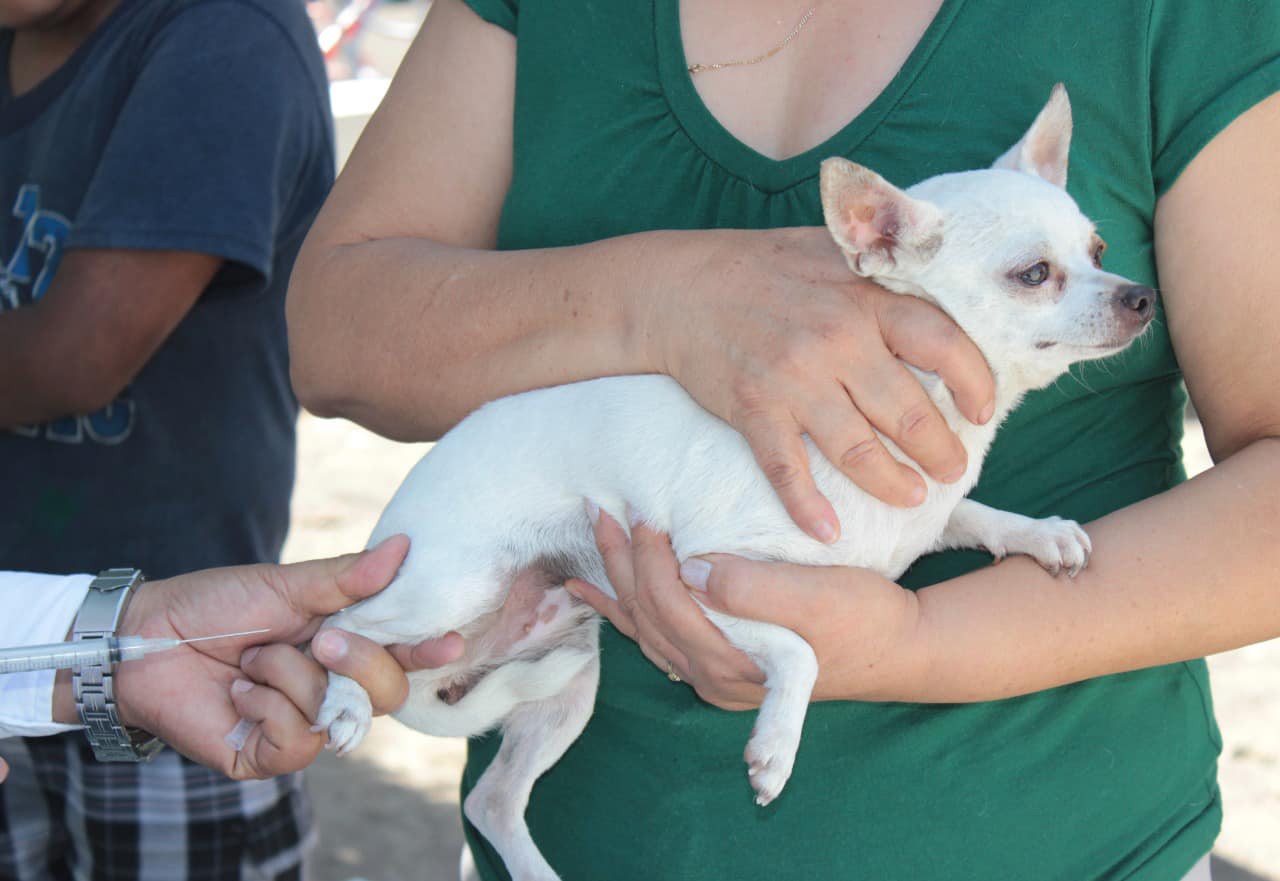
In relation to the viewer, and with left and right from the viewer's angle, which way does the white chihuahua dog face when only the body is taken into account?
facing to the right of the viewer

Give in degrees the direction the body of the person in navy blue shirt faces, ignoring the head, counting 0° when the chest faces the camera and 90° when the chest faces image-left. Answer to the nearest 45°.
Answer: approximately 45°

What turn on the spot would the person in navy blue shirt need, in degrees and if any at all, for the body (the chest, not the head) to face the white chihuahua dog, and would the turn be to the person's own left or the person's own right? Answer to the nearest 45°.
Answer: approximately 90° to the person's own left

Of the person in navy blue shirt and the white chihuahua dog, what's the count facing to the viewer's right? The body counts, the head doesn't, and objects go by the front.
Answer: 1

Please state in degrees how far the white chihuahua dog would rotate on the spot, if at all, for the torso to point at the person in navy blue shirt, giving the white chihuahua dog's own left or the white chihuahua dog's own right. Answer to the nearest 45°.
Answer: approximately 135° to the white chihuahua dog's own left

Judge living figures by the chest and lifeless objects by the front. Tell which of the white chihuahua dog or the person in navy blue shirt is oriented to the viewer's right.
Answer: the white chihuahua dog

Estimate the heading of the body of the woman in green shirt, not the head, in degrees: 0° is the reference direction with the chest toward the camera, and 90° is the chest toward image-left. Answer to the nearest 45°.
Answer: approximately 0°
